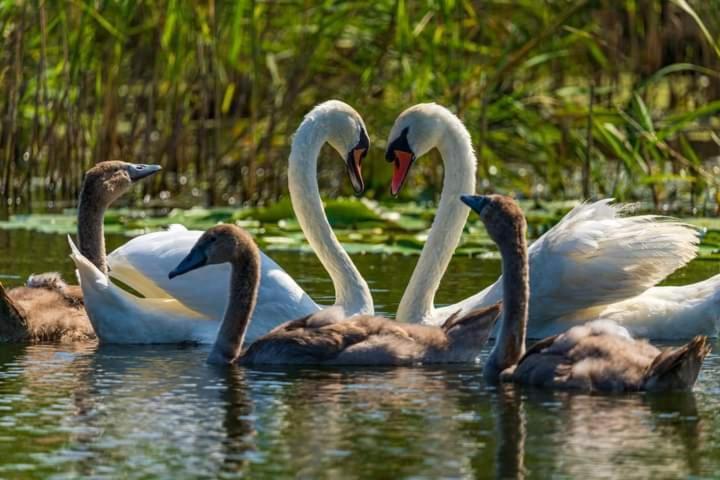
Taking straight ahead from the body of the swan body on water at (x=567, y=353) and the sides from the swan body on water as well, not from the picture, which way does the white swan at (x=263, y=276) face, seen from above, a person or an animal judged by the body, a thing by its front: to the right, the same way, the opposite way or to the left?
the opposite way

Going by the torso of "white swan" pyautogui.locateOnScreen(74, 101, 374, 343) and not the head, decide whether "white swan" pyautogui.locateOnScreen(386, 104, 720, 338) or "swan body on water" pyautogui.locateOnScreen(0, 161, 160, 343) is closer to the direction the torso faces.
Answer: the white swan

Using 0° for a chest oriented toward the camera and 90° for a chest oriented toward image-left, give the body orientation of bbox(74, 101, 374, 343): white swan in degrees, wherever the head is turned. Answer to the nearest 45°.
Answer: approximately 270°

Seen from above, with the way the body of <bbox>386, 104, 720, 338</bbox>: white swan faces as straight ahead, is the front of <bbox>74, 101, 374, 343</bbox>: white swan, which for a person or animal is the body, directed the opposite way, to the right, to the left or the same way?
the opposite way

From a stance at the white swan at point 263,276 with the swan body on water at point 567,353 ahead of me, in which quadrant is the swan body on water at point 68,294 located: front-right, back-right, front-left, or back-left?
back-right

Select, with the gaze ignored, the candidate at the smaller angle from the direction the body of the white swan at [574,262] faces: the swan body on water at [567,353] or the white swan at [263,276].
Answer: the white swan

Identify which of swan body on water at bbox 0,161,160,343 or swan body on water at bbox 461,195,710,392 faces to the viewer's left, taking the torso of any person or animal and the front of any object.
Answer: swan body on water at bbox 461,195,710,392

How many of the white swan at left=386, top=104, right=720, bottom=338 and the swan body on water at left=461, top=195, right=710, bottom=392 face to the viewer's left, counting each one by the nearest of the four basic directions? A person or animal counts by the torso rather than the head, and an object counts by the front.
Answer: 2

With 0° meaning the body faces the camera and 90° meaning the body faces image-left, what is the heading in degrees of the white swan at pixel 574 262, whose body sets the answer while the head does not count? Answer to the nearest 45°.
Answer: approximately 90°

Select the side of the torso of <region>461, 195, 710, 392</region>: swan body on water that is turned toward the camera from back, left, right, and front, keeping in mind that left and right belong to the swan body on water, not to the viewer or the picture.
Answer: left

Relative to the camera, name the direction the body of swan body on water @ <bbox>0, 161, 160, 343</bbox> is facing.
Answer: to the viewer's right

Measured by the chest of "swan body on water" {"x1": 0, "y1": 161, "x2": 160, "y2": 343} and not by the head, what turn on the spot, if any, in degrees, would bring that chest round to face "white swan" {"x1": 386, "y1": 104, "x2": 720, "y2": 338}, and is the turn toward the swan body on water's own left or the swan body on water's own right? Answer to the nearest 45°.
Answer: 0° — it already faces it

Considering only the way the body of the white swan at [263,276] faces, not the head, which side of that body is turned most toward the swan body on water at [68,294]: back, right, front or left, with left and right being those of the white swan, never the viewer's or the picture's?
back
